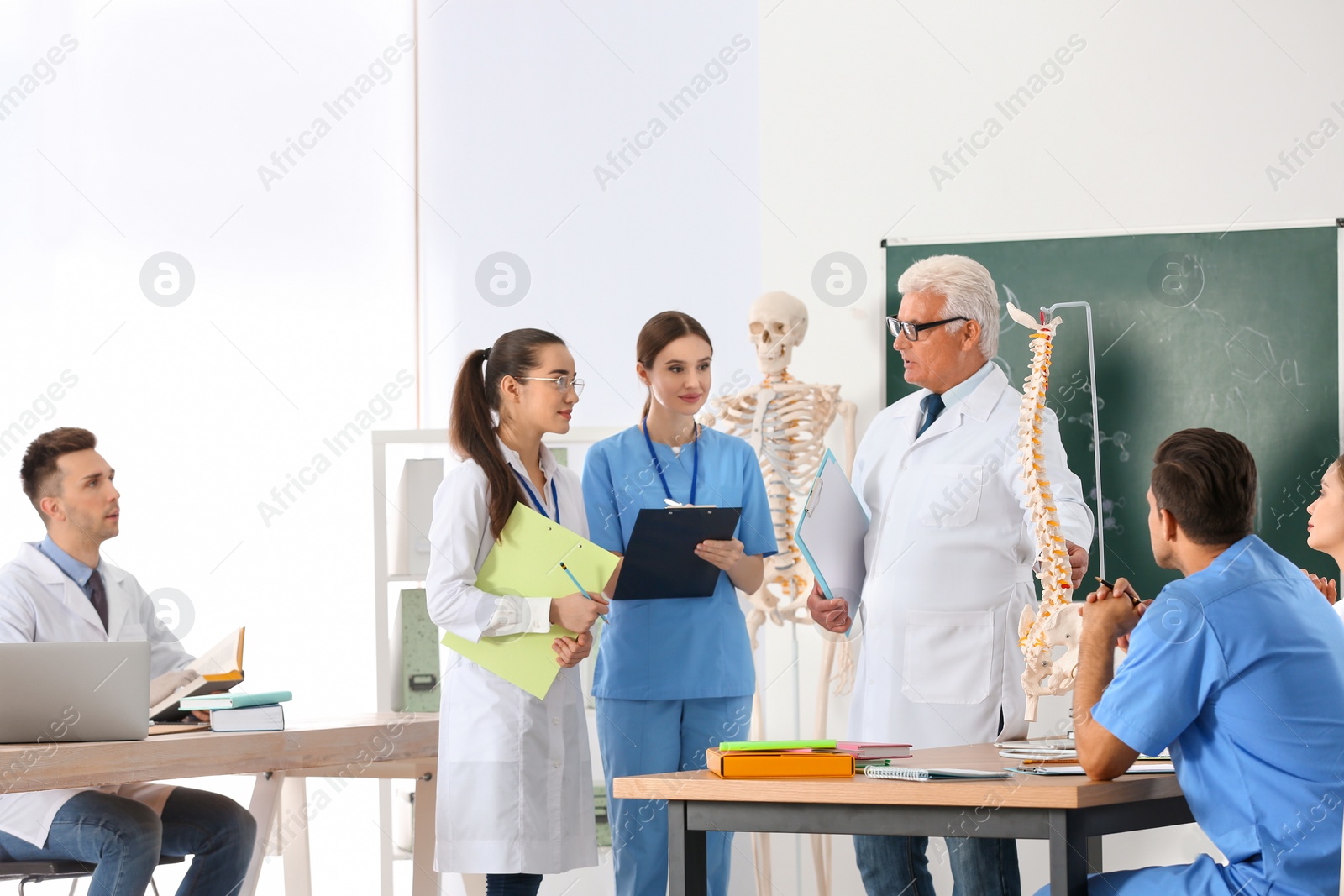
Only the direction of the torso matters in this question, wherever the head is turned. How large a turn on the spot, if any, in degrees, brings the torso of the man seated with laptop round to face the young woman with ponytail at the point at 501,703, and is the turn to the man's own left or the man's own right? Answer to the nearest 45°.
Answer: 0° — they already face them

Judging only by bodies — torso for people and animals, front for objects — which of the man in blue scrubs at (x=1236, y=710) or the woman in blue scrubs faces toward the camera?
the woman in blue scrubs

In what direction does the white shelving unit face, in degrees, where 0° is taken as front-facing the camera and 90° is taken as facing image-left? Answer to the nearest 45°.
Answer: approximately 0°

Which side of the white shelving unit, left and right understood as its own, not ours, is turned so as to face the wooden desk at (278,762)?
front

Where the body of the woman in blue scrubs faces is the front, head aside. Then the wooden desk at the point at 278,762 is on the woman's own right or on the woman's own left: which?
on the woman's own right

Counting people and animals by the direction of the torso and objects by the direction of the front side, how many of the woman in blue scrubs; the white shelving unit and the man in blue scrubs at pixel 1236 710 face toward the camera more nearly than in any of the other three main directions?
2

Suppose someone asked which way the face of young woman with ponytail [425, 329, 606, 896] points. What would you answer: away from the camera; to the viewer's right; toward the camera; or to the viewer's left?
to the viewer's right

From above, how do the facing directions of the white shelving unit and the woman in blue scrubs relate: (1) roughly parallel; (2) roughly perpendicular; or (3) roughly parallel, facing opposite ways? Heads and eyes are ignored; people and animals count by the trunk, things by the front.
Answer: roughly parallel

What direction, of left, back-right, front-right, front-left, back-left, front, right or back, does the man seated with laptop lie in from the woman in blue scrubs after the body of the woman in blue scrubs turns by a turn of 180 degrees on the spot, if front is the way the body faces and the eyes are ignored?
left

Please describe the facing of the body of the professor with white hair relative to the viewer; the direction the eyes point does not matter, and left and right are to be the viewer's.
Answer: facing the viewer and to the left of the viewer

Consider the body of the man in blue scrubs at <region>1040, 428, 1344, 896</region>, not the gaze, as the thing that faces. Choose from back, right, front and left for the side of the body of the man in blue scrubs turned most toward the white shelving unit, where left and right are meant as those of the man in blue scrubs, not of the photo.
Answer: front

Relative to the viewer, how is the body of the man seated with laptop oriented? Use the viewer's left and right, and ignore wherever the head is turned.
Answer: facing the viewer and to the right of the viewer

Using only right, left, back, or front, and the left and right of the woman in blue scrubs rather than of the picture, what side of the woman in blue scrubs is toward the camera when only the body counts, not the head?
front

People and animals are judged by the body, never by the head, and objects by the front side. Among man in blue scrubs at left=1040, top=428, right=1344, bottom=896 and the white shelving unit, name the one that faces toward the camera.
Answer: the white shelving unit

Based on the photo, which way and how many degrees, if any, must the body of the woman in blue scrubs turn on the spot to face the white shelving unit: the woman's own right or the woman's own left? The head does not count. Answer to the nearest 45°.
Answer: approximately 135° to the woman's own right

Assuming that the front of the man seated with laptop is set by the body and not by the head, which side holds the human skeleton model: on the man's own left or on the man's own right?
on the man's own left

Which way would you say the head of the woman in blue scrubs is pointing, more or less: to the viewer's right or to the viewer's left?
to the viewer's right

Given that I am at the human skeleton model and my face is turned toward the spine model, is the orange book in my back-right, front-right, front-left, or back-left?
front-right

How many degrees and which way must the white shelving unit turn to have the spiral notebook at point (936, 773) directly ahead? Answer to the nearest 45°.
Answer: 0° — it already faces it

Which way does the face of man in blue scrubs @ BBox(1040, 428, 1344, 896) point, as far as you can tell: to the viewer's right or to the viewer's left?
to the viewer's left
